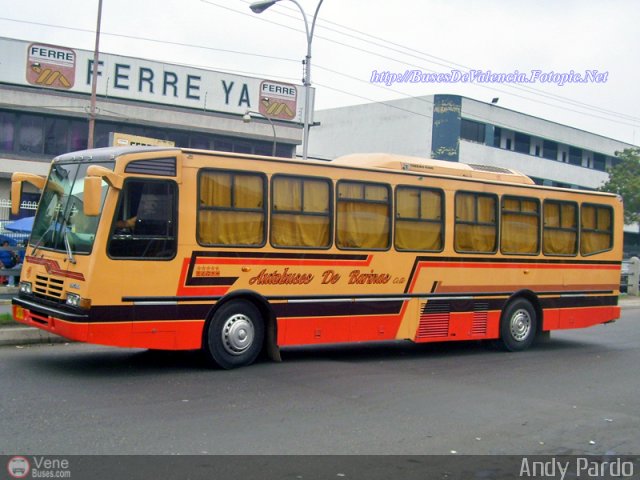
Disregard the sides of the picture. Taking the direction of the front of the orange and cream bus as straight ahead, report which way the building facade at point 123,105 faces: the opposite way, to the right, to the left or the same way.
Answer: to the left

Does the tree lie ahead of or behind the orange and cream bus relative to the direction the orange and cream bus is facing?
behind

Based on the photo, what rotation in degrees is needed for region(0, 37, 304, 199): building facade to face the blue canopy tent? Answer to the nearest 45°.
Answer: approximately 45° to its right

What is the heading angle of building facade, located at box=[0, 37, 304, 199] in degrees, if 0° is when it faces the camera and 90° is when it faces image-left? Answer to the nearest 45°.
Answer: approximately 315°

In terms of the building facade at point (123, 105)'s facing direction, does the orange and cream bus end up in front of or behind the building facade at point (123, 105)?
in front

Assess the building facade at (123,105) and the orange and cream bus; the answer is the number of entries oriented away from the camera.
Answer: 0
